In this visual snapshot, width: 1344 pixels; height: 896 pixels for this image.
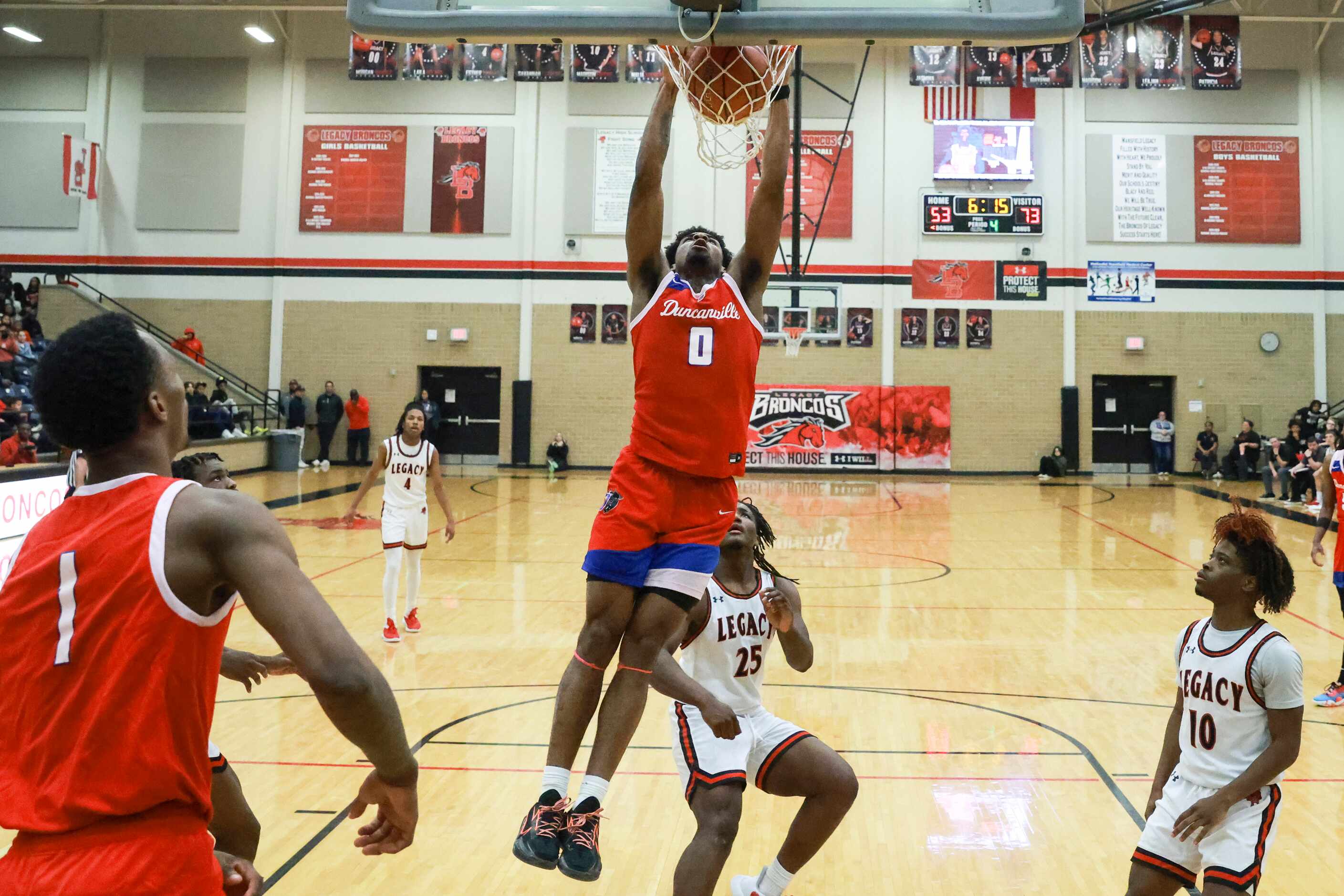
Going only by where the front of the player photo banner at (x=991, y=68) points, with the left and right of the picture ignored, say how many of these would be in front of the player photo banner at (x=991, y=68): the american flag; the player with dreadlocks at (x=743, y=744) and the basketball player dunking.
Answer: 2

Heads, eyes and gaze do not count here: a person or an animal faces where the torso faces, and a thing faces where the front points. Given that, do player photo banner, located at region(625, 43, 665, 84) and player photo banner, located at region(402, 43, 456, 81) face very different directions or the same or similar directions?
same or similar directions

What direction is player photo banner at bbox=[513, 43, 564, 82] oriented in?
toward the camera

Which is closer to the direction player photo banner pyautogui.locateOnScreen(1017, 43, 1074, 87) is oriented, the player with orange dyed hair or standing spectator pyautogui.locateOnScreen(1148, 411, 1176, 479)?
the player with orange dyed hair

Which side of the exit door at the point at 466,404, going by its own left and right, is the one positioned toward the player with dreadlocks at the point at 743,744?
front

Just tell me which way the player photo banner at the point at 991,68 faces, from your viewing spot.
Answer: facing the viewer

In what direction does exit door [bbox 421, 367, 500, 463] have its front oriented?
toward the camera

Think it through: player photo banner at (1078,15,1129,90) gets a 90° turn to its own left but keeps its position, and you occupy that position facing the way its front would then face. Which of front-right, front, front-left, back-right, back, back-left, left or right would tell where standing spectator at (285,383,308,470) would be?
back

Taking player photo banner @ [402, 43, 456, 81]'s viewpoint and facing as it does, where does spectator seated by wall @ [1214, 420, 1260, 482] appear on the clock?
The spectator seated by wall is roughly at 9 o'clock from the player photo banner.

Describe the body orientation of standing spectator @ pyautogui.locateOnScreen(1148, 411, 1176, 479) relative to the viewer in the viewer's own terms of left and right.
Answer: facing the viewer

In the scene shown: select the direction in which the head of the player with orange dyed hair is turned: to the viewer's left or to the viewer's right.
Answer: to the viewer's left

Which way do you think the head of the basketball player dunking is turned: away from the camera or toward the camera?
toward the camera

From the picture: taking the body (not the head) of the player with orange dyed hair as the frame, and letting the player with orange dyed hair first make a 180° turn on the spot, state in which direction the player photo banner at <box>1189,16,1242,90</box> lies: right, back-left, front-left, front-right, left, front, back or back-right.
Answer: front-left

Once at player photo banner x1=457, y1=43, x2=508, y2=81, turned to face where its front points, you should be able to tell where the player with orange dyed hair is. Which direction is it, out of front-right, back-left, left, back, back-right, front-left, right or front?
front
